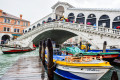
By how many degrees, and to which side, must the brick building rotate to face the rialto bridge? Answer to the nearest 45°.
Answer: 0° — it already faces it

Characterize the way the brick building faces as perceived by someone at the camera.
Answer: facing the viewer and to the right of the viewer

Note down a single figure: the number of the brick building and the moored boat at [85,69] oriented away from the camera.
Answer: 0

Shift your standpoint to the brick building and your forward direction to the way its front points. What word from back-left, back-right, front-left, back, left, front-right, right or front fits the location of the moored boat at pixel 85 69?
front-right
